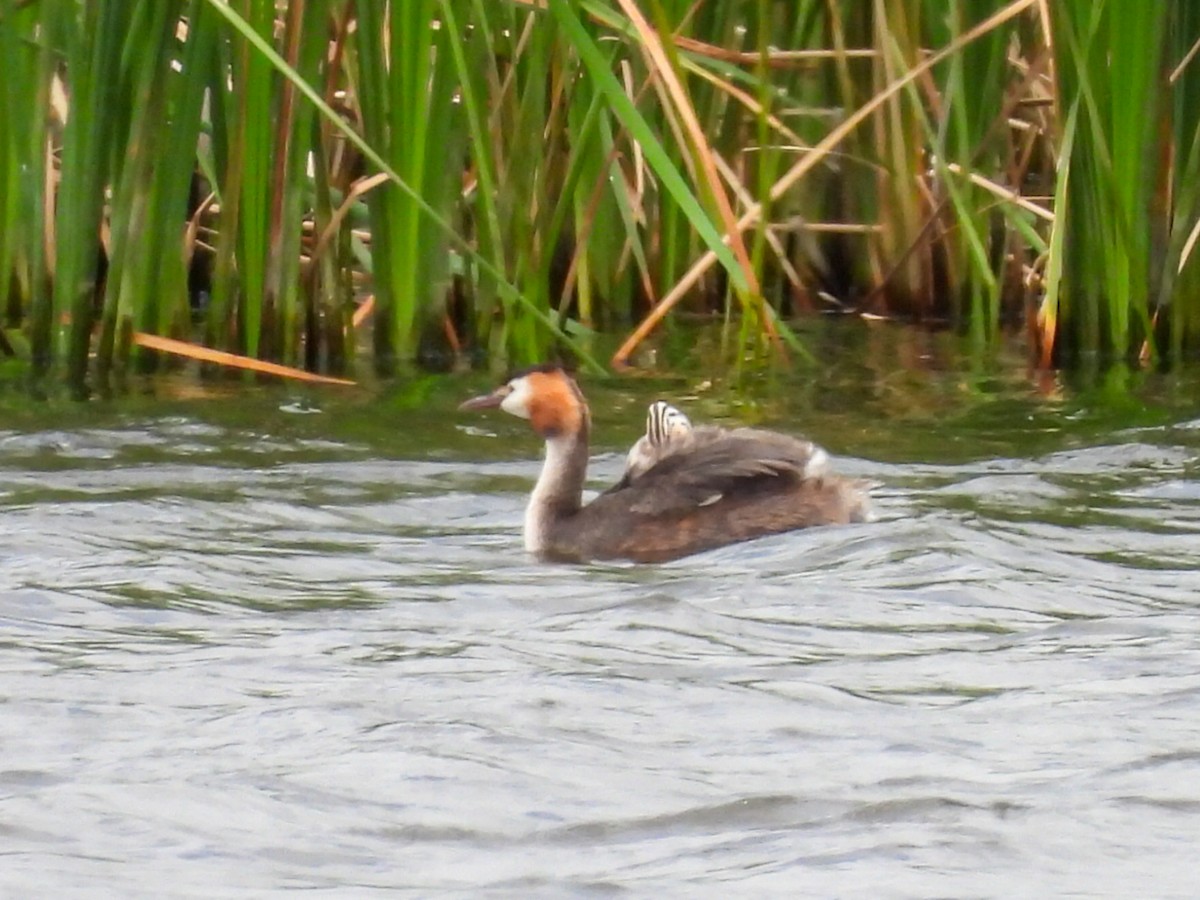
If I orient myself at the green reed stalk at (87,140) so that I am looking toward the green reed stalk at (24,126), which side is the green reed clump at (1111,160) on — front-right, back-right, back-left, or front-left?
back-right

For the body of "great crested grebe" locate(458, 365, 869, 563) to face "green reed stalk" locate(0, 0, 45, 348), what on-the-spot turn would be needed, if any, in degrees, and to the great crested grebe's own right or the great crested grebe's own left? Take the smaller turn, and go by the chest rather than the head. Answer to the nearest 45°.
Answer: approximately 45° to the great crested grebe's own right

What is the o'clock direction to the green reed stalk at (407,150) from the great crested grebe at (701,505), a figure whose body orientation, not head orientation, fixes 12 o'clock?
The green reed stalk is roughly at 2 o'clock from the great crested grebe.

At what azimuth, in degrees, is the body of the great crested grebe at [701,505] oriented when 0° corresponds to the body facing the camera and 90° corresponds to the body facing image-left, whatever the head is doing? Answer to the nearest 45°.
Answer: approximately 90°

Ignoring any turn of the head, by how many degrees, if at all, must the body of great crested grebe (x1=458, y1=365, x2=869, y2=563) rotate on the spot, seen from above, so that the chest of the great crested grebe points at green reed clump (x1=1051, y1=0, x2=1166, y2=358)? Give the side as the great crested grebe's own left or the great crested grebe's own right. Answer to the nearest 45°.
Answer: approximately 135° to the great crested grebe's own right

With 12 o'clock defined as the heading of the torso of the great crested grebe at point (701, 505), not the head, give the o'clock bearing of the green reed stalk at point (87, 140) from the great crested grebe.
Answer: The green reed stalk is roughly at 1 o'clock from the great crested grebe.
